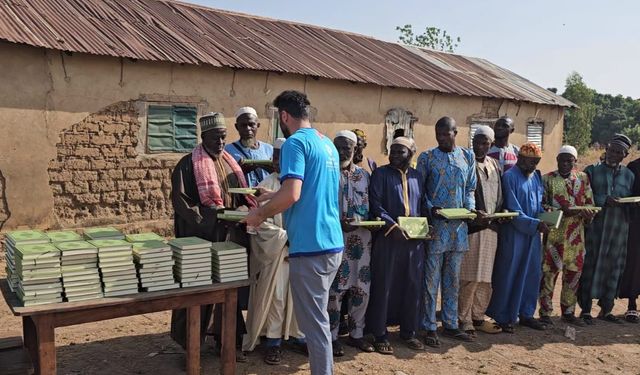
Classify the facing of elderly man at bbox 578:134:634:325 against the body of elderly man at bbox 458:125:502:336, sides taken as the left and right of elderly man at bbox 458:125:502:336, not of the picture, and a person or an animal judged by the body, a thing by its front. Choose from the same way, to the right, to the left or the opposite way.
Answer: the same way

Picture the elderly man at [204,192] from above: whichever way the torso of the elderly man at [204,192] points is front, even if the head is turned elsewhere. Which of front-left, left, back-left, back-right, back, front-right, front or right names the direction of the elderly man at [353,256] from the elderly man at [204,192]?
front-left

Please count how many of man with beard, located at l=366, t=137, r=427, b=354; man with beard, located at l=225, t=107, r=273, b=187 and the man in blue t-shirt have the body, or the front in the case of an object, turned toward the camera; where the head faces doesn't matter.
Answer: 2

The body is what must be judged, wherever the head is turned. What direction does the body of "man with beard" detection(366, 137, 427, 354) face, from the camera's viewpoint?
toward the camera

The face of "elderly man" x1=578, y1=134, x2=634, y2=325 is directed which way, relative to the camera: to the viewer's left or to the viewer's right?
to the viewer's left

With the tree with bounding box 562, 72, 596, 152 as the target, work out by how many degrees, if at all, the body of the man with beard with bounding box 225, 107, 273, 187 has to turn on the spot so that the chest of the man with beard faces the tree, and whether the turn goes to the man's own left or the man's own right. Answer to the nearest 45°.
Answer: approximately 135° to the man's own left

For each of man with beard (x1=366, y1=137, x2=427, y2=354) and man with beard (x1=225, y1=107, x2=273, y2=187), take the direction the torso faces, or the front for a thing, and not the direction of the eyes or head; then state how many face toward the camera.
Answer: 2

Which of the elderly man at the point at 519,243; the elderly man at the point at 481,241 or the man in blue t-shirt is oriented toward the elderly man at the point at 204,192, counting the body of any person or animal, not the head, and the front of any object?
the man in blue t-shirt

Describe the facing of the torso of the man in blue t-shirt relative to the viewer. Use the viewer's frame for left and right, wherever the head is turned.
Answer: facing away from the viewer and to the left of the viewer

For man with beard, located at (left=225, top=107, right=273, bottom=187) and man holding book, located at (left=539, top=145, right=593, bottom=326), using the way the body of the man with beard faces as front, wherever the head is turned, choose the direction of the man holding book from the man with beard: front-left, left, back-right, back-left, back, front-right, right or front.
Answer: left

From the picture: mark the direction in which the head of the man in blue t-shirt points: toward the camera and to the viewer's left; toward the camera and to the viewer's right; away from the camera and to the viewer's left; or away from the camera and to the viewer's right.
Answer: away from the camera and to the viewer's left

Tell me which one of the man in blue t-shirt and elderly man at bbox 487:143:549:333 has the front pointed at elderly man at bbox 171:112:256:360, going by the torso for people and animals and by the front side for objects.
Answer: the man in blue t-shirt

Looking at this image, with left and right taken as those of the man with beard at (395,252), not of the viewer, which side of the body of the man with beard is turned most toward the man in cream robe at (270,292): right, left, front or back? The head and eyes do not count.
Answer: right

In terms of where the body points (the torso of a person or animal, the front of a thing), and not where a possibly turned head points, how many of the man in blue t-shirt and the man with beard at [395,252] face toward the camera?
1

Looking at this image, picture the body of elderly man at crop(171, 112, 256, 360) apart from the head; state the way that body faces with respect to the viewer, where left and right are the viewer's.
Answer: facing the viewer and to the right of the viewer

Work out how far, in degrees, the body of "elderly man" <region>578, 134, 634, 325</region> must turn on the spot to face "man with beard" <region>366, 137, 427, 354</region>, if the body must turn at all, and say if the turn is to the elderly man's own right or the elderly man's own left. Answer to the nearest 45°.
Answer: approximately 90° to the elderly man's own right
